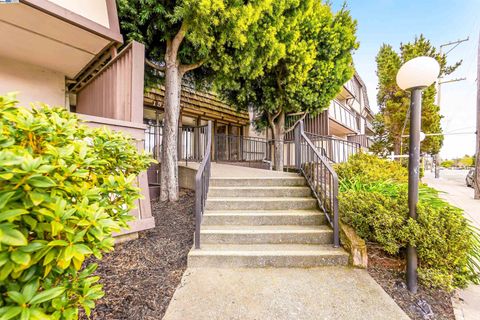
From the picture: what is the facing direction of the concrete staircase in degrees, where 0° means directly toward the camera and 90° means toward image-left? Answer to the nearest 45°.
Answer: approximately 0°

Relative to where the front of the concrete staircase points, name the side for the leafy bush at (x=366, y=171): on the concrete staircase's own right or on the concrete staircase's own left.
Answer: on the concrete staircase's own left

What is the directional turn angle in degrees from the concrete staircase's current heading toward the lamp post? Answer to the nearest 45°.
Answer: approximately 90° to its left

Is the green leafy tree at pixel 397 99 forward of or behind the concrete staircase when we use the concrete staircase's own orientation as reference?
behind

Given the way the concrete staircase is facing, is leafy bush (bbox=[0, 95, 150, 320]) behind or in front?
in front

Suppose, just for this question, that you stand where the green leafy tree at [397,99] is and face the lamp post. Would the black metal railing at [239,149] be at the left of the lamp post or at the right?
right

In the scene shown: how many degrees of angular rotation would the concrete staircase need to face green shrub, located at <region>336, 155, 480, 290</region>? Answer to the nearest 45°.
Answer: approximately 90° to its left

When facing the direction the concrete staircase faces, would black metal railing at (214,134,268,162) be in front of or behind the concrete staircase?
behind
